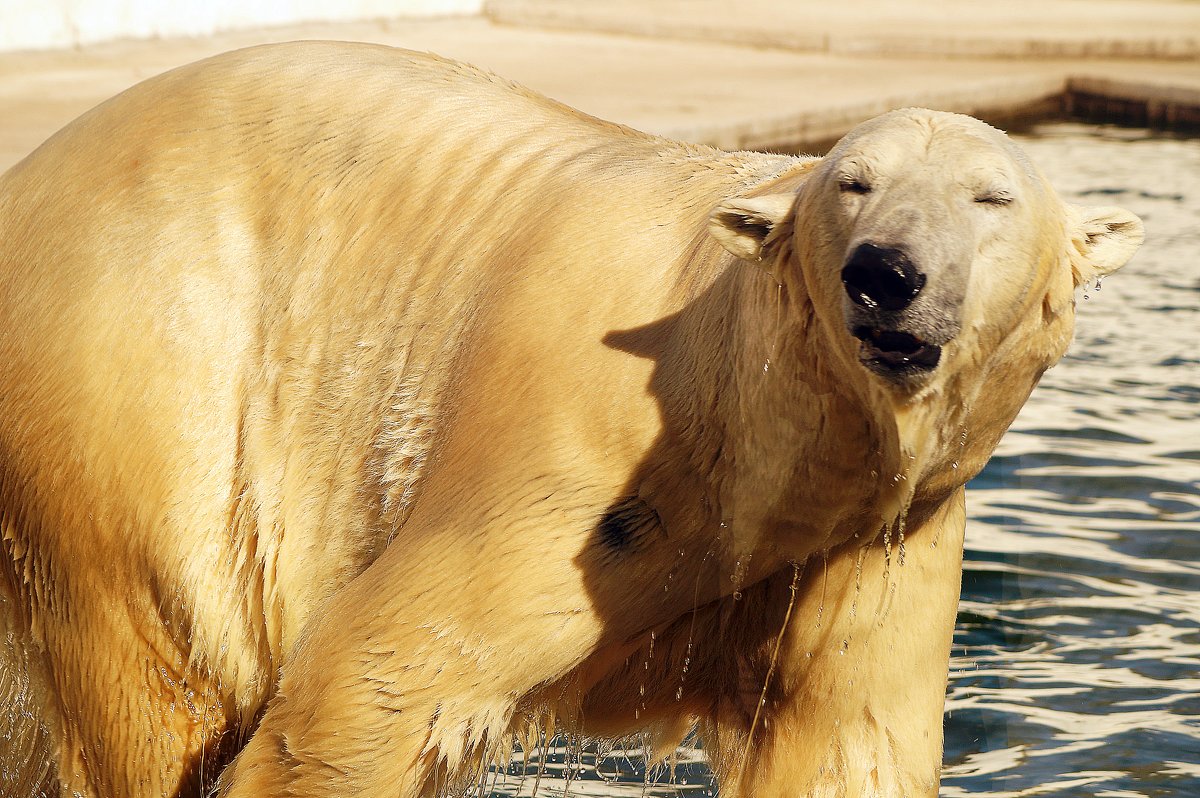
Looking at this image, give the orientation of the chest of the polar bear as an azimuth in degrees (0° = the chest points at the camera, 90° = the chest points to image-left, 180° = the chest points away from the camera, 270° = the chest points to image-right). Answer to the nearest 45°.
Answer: approximately 315°
